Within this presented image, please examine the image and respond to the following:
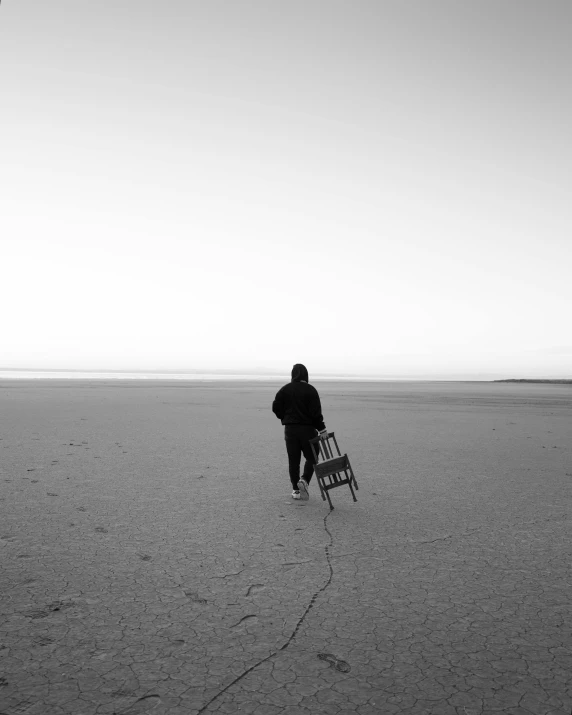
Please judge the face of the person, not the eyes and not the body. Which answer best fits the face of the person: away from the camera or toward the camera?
away from the camera

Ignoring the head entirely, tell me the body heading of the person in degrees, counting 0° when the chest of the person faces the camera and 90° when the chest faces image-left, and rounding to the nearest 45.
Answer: approximately 180°
